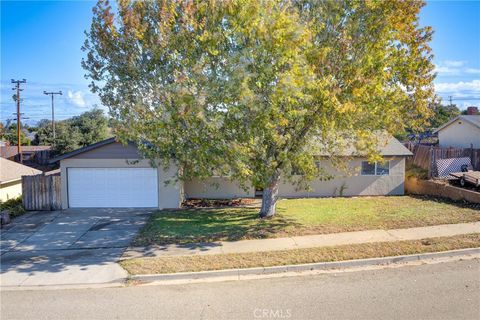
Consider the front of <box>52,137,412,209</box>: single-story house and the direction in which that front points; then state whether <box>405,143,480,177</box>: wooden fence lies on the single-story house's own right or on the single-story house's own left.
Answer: on the single-story house's own left

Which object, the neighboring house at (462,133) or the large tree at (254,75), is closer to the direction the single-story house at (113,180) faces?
the large tree

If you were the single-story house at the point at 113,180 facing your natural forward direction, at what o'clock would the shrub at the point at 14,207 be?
The shrub is roughly at 3 o'clock from the single-story house.

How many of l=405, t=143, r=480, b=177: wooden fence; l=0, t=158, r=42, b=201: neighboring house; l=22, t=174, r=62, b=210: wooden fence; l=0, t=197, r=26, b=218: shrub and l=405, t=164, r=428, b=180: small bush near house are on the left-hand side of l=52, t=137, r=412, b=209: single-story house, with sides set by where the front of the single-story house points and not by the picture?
2

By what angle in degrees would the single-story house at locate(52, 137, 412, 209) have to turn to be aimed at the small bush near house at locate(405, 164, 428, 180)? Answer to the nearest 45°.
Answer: approximately 90° to its left

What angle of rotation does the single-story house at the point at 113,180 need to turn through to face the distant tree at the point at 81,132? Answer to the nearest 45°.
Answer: approximately 135° to its right

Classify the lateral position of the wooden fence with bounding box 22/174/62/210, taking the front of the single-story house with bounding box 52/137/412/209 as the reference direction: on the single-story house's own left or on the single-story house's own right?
on the single-story house's own right

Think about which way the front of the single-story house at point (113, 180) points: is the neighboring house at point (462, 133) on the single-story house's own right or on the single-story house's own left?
on the single-story house's own left

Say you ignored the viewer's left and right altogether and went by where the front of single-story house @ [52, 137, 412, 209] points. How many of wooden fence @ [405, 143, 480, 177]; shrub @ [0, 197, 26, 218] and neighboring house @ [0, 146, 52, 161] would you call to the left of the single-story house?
1

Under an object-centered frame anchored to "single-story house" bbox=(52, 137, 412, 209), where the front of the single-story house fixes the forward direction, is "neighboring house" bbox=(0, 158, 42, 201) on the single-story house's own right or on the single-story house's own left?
on the single-story house's own right

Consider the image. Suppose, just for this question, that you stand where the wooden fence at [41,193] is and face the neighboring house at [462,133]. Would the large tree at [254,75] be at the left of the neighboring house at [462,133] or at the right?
right

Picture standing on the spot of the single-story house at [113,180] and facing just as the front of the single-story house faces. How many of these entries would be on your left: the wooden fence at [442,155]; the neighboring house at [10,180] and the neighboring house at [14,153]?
1

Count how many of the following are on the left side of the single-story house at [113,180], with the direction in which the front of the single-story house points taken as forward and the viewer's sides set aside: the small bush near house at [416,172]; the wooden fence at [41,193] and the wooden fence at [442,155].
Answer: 2

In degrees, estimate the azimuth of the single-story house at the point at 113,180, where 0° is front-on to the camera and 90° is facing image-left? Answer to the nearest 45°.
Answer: approximately 0°
